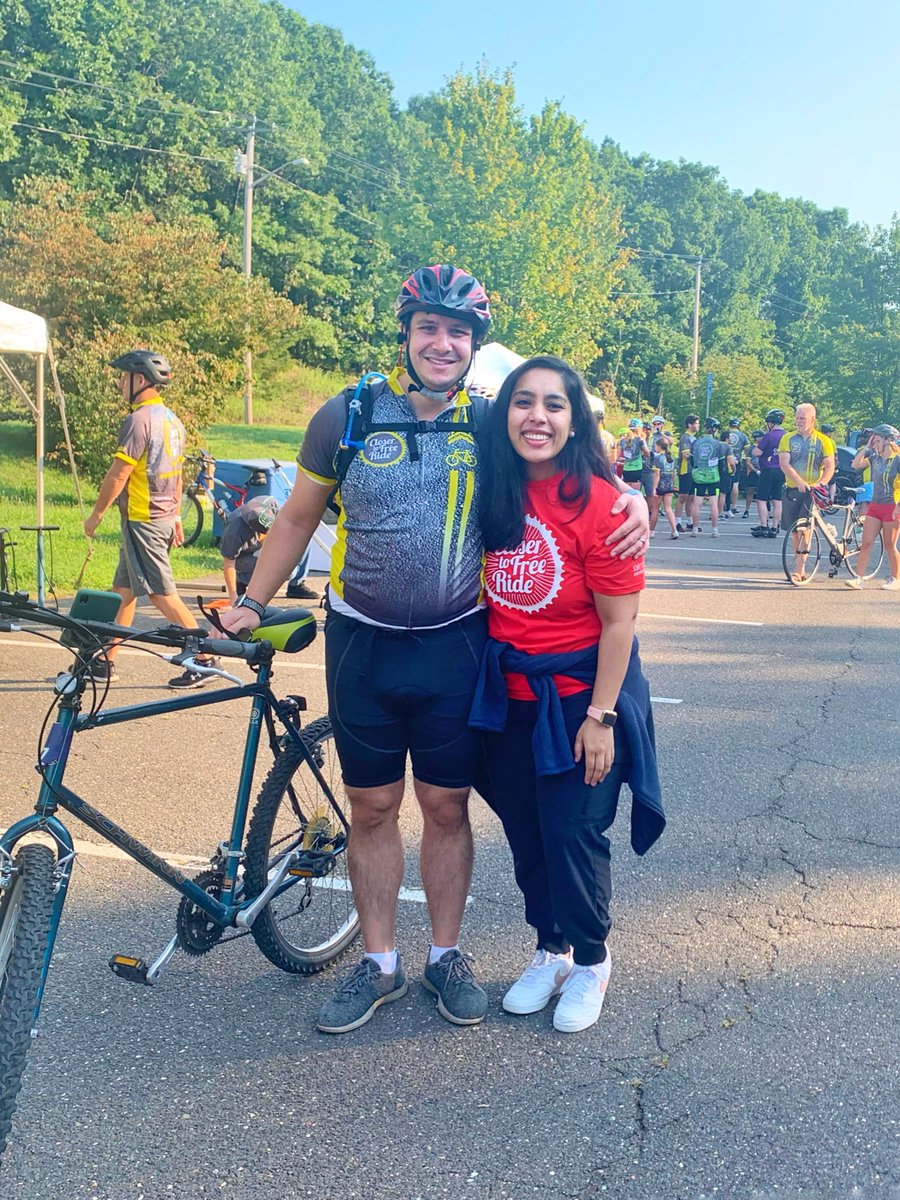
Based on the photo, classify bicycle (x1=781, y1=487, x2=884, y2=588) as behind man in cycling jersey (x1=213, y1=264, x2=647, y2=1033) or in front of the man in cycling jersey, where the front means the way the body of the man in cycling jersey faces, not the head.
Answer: behind

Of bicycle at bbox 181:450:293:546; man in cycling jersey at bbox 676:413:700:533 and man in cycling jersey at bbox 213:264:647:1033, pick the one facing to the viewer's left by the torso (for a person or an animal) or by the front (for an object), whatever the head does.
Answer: the bicycle

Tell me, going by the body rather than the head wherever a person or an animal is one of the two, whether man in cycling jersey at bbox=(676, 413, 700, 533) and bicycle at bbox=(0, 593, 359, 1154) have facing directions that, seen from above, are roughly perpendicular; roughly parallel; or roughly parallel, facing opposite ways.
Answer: roughly perpendicular

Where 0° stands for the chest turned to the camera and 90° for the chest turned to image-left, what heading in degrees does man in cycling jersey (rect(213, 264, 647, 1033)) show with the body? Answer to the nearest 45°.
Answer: approximately 0°

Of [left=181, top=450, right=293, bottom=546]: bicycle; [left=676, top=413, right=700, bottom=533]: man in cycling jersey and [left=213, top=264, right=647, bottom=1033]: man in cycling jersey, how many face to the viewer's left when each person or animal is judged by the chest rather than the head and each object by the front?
1

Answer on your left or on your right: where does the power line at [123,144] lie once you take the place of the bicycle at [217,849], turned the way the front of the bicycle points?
on your right

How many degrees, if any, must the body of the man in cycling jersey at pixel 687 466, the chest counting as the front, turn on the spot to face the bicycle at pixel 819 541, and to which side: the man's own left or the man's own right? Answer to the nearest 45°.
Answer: approximately 90° to the man's own right

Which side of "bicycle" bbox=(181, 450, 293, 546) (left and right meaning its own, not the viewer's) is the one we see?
left

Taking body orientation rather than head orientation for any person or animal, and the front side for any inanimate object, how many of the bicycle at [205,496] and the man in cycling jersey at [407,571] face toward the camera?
1
